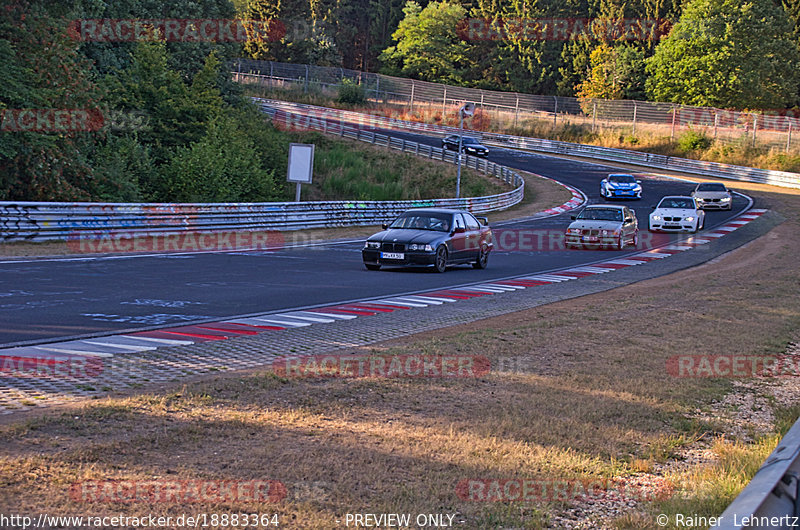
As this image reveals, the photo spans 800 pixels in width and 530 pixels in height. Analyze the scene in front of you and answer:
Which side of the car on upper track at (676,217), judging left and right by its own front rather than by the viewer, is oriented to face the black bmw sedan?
front

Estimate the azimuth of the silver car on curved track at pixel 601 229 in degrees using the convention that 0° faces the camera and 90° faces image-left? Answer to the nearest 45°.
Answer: approximately 45°

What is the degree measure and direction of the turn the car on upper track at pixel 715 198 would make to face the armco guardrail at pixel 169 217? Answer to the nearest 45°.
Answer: approximately 45° to its right

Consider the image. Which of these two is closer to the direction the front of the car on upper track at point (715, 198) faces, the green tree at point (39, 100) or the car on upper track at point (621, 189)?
the green tree

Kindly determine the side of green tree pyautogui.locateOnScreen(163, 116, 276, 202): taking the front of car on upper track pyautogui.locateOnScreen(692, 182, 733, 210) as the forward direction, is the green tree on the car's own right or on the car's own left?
on the car's own right

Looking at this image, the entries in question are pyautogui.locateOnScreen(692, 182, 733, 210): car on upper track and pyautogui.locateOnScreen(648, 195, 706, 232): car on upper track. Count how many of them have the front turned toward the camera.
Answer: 2

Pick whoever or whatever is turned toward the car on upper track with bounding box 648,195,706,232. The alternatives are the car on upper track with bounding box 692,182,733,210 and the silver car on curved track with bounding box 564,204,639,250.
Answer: the car on upper track with bounding box 692,182,733,210

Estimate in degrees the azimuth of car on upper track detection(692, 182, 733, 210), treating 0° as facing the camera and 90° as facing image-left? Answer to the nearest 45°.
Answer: approximately 0°

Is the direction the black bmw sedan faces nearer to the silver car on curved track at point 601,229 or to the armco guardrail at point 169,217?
the armco guardrail
